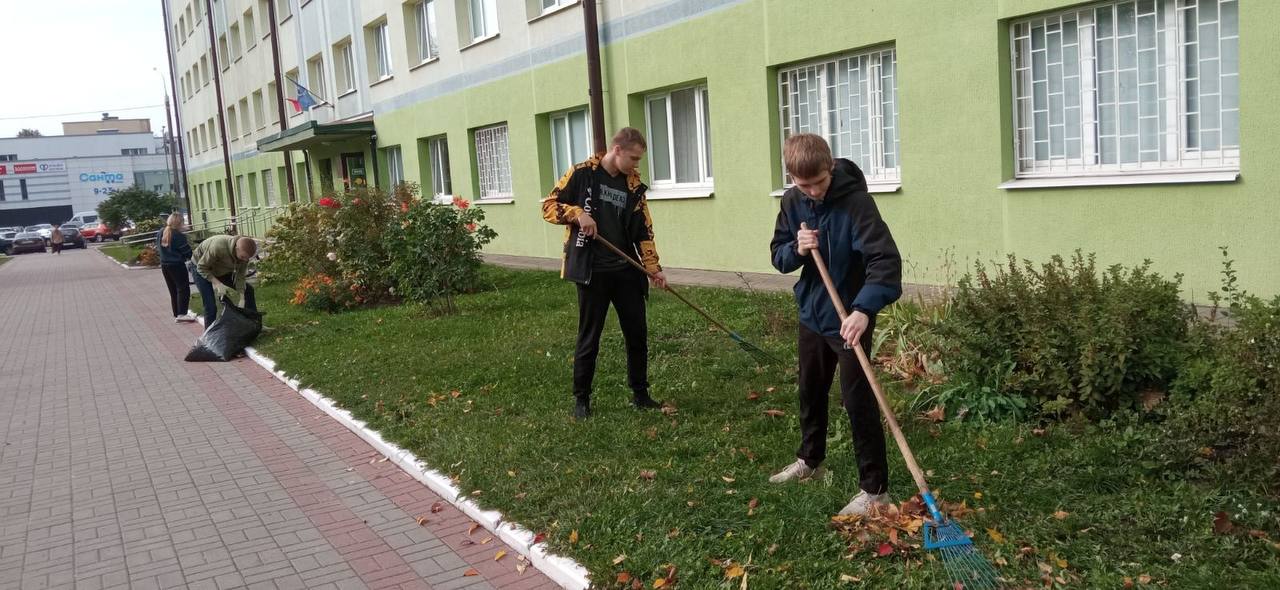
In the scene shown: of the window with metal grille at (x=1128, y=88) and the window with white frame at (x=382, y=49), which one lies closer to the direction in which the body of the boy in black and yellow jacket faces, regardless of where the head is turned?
the window with metal grille

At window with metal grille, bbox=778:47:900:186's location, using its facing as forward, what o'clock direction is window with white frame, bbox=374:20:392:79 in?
The window with white frame is roughly at 3 o'clock from the window with metal grille.

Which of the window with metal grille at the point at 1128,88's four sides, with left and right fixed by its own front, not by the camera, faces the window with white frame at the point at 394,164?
right

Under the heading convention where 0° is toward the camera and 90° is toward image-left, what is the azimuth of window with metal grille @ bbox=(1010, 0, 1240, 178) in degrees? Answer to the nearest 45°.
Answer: approximately 45°

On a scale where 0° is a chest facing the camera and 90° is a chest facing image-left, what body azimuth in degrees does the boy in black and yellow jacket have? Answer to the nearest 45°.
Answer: approximately 315°

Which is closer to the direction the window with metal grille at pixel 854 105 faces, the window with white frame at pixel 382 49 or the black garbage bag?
the black garbage bag

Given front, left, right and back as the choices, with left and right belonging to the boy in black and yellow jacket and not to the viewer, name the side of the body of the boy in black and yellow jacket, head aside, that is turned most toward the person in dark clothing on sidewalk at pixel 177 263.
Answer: back

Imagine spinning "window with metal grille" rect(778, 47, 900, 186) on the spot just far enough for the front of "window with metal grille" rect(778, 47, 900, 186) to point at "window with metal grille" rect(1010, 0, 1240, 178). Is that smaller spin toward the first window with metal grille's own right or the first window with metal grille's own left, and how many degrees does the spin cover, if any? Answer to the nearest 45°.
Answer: approximately 90° to the first window with metal grille's own left

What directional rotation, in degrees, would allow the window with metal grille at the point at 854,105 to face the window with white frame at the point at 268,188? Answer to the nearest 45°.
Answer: approximately 90° to its right
